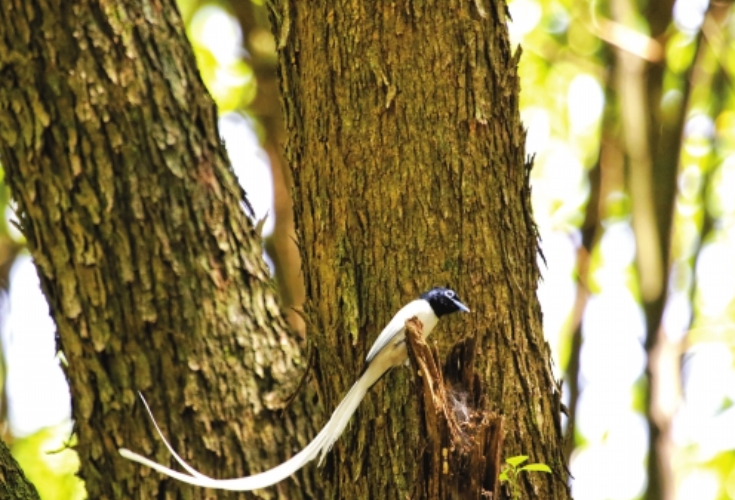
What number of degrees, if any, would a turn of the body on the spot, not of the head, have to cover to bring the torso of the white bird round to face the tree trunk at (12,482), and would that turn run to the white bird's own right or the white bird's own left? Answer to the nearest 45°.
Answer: approximately 180°

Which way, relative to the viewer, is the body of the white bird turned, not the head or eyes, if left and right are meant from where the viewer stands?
facing to the right of the viewer
